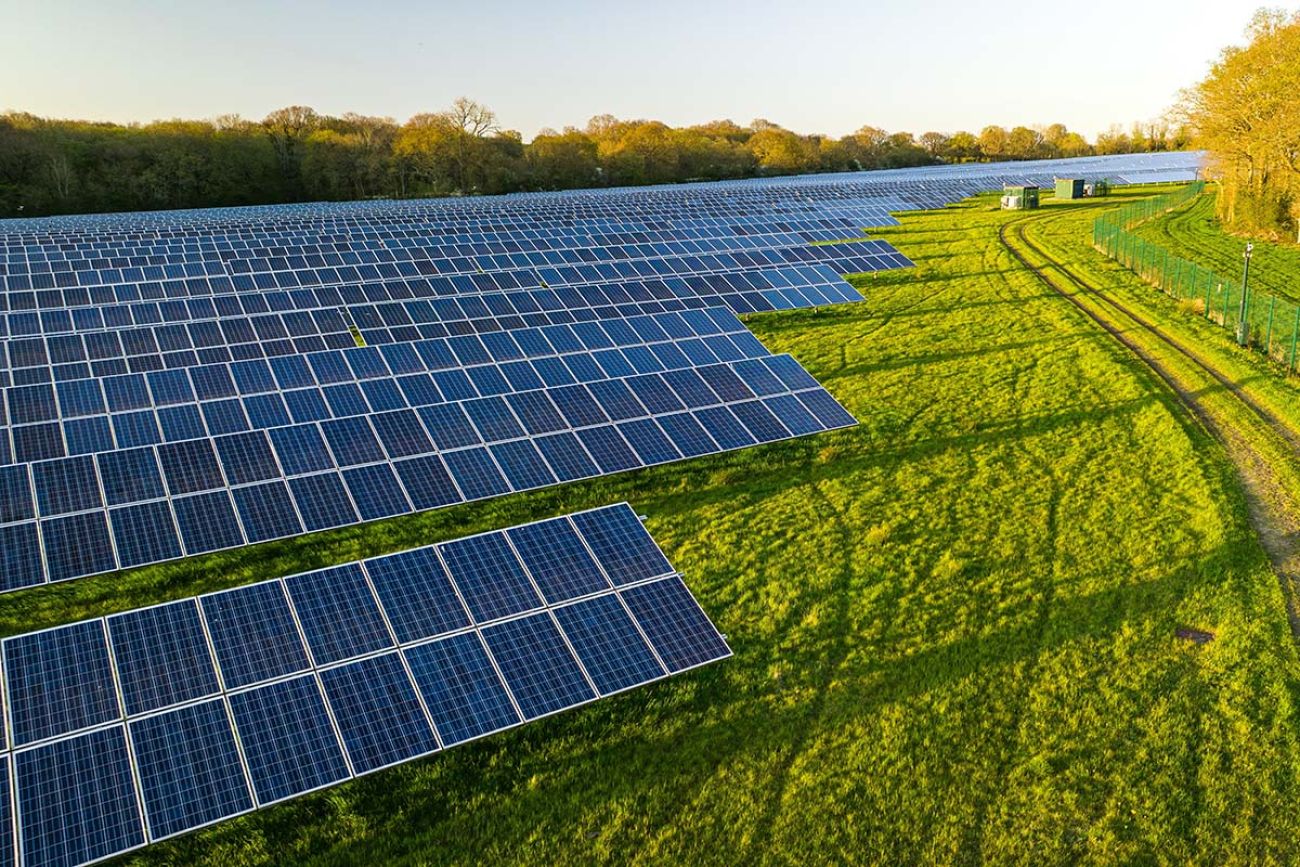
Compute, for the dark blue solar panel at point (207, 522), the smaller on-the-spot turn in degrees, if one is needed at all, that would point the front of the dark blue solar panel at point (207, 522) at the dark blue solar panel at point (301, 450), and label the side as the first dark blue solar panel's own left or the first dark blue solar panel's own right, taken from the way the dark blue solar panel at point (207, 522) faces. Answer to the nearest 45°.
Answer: approximately 135° to the first dark blue solar panel's own left

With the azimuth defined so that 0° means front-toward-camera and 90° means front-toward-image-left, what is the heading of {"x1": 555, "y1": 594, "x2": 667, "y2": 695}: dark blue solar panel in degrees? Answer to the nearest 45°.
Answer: approximately 315°

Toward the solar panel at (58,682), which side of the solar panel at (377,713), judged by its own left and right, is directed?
right

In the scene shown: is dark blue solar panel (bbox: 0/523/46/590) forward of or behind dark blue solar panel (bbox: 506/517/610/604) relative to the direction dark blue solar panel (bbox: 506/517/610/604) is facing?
behind

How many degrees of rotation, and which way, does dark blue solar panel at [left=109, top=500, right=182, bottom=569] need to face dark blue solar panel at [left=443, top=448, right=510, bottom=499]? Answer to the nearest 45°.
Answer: approximately 90° to its left

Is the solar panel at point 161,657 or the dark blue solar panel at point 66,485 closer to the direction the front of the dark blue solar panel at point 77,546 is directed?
the solar panel

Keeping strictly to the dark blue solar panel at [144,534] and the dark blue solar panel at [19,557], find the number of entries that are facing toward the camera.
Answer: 2

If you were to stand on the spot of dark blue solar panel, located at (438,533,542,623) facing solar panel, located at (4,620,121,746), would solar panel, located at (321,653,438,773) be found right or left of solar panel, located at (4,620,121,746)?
left
